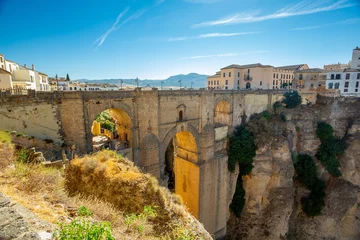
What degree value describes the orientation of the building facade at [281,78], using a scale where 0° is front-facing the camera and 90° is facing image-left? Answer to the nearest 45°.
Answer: approximately 45°

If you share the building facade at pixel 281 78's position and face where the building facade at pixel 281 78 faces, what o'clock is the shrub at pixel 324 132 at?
The shrub is roughly at 10 o'clock from the building facade.

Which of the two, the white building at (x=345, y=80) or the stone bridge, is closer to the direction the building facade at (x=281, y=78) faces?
the stone bridge

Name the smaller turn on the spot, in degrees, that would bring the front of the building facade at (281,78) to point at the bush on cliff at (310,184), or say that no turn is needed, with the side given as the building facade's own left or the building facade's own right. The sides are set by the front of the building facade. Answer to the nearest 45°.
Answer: approximately 45° to the building facade's own left

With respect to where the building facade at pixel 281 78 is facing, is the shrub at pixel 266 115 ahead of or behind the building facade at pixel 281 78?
ahead

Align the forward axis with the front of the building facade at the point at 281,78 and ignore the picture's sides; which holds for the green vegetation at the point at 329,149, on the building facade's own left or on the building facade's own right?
on the building facade's own left

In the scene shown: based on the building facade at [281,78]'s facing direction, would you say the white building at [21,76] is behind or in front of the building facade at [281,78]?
in front
